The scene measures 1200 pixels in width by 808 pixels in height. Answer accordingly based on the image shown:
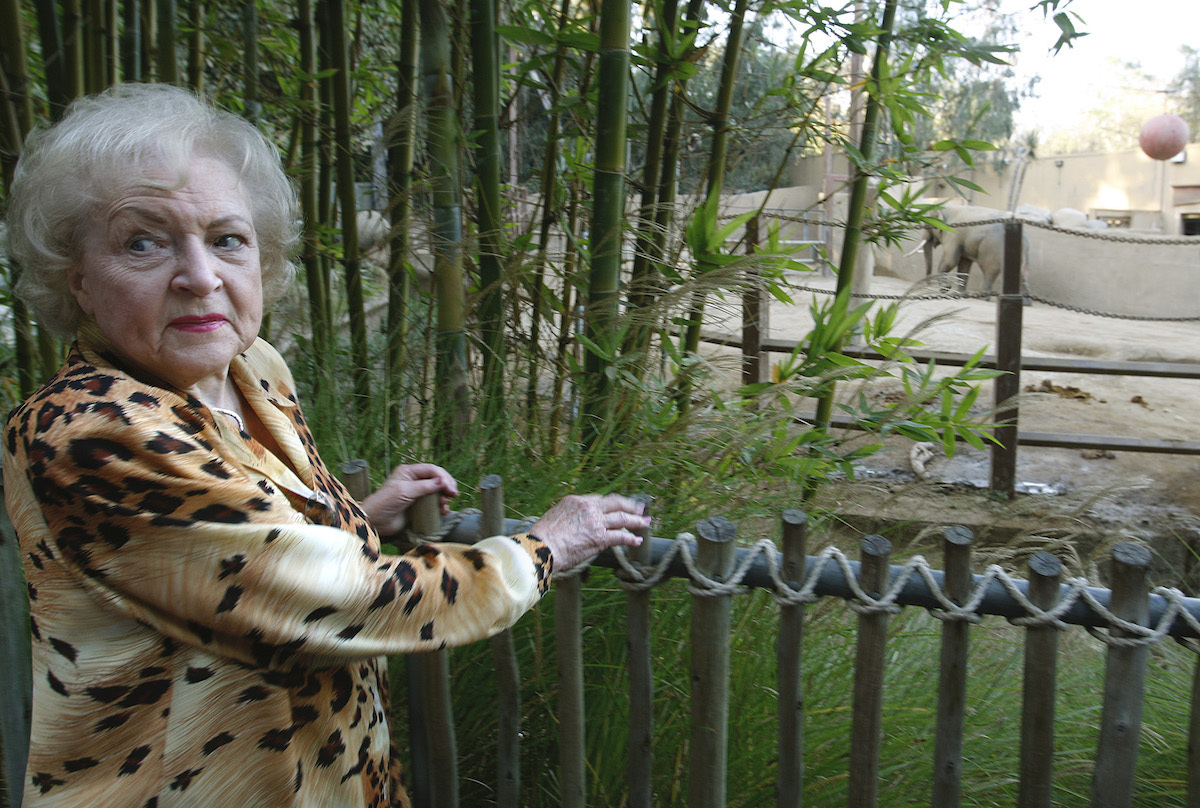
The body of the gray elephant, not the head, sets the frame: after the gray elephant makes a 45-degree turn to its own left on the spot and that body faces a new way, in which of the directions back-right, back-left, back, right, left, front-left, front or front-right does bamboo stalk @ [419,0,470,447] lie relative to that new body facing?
front-left

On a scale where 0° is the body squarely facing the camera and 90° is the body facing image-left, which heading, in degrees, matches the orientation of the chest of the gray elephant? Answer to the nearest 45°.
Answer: approximately 90°

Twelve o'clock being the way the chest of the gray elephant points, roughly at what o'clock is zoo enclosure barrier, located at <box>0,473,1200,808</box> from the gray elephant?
The zoo enclosure barrier is roughly at 9 o'clock from the gray elephant.

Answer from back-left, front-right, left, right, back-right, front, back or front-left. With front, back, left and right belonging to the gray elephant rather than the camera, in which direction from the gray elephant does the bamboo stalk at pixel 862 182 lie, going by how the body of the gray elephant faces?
left

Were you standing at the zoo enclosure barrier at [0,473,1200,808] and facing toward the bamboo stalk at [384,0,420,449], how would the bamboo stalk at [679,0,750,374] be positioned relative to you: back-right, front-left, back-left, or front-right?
front-right

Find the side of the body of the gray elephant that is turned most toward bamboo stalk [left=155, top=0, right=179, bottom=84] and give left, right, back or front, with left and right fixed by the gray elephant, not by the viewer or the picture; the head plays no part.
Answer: left

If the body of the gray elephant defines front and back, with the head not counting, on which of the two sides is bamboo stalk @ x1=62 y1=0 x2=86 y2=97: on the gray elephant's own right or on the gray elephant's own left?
on the gray elephant's own left

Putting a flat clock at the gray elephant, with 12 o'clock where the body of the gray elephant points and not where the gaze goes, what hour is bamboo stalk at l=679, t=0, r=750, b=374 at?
The bamboo stalk is roughly at 9 o'clock from the gray elephant.

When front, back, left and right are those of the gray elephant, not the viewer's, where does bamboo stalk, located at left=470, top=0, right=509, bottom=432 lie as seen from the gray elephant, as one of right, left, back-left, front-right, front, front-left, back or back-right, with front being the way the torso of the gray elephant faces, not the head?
left

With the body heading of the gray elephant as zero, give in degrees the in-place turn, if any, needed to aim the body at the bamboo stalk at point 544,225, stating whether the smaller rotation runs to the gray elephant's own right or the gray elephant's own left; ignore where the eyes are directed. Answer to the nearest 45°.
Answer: approximately 90° to the gray elephant's own left

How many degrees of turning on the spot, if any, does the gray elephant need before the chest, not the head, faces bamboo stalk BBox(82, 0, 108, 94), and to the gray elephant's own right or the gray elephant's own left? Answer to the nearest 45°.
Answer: approximately 90° to the gray elephant's own left

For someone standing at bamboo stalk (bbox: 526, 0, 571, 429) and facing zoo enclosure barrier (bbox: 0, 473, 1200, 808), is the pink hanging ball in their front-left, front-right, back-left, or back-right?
back-left

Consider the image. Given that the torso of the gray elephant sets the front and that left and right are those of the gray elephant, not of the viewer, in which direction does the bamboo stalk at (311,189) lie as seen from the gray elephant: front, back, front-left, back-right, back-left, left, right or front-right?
left

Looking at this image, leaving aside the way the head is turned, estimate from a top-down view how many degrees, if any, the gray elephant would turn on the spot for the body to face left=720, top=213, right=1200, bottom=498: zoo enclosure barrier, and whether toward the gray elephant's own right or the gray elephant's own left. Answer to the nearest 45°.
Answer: approximately 90° to the gray elephant's own left

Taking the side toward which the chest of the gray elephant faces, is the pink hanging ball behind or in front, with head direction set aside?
behind

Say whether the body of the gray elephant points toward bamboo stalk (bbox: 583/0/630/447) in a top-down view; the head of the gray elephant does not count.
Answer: no
